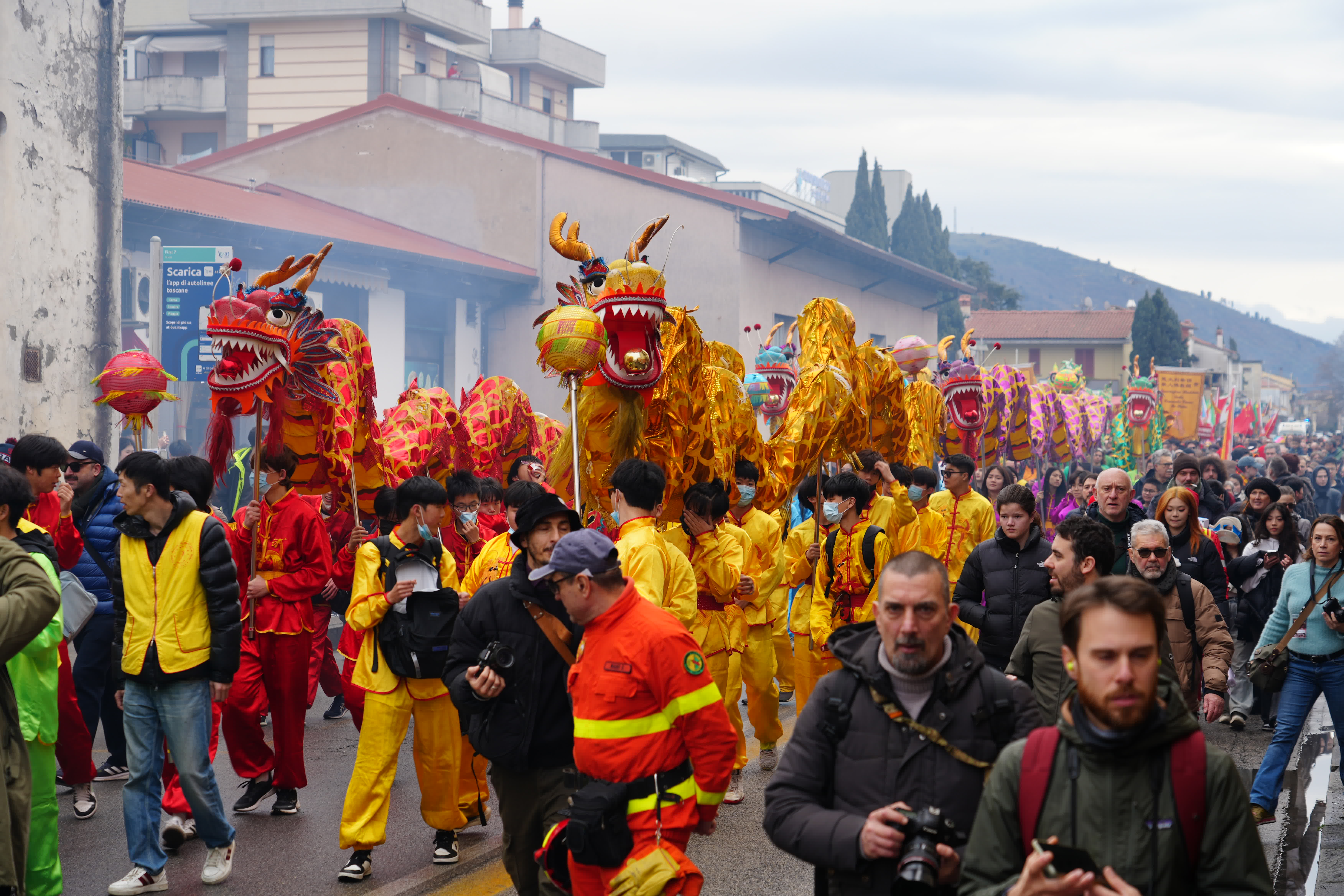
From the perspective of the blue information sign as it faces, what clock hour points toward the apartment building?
The apartment building is roughly at 6 o'clock from the blue information sign.

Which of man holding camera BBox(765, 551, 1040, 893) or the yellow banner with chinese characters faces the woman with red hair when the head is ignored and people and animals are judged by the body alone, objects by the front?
the yellow banner with chinese characters

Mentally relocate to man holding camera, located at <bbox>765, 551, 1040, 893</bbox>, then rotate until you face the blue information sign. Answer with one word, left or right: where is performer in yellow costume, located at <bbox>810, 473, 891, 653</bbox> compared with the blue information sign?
right

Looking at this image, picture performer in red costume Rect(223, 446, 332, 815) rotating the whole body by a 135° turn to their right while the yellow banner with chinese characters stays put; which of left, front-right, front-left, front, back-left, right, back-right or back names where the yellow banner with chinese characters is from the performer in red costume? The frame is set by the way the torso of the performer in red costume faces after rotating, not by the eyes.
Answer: front-right

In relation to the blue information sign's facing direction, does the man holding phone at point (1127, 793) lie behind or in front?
in front

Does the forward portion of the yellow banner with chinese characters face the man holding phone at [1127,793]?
yes

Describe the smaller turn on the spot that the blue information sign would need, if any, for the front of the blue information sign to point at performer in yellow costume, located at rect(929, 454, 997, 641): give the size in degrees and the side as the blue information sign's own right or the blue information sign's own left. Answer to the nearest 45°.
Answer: approximately 45° to the blue information sign's own left
